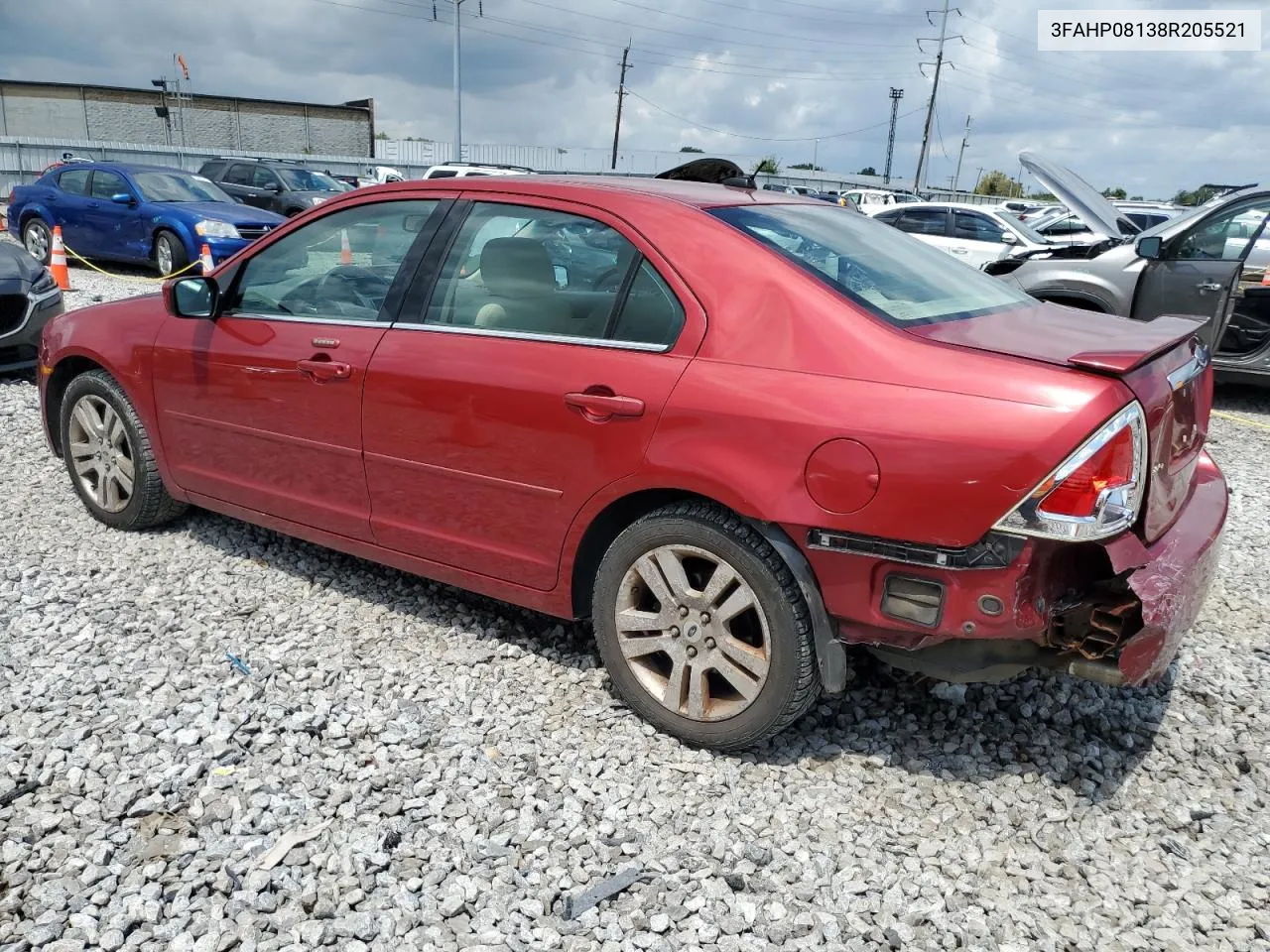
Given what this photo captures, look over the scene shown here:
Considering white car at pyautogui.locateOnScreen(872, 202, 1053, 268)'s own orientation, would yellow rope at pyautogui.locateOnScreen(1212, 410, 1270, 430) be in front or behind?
in front

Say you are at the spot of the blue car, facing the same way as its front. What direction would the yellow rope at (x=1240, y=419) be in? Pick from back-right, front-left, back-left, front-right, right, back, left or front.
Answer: front

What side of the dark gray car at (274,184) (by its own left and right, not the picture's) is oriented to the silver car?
front

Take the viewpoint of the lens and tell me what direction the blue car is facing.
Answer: facing the viewer and to the right of the viewer

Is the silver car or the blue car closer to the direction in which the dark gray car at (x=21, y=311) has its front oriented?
the silver car

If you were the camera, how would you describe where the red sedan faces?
facing away from the viewer and to the left of the viewer

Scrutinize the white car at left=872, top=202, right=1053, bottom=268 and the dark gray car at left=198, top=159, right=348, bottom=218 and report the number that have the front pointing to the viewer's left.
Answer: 0

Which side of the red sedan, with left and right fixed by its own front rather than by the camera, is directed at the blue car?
front

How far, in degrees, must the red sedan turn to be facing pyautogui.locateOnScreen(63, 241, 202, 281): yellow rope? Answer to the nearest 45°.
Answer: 0° — it already faces it

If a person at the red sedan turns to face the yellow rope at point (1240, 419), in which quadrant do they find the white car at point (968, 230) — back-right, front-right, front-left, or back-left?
front-left

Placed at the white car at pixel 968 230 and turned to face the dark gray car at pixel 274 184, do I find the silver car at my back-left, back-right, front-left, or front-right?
back-left

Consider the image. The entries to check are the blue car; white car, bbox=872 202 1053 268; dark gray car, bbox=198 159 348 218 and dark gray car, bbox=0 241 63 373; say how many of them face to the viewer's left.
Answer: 0

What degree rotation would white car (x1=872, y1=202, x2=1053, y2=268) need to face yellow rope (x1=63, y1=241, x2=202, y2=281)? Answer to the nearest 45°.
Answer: approximately 135° to its right
